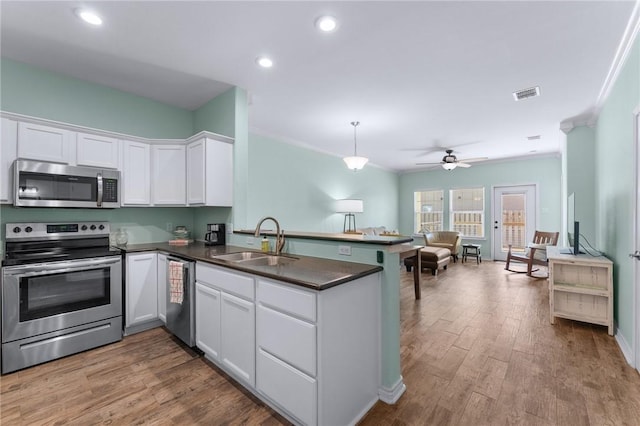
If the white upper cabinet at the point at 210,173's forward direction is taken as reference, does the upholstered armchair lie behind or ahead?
behind

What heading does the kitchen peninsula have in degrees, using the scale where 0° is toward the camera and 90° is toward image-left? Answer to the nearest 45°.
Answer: approximately 45°

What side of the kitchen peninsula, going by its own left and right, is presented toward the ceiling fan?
back

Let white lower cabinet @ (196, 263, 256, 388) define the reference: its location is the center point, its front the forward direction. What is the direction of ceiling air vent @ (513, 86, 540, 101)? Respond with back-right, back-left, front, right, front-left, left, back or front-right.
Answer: back-left

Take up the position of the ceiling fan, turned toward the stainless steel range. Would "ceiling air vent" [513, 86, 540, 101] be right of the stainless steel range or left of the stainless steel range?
left

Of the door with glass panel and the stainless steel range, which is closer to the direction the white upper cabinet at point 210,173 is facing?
the stainless steel range

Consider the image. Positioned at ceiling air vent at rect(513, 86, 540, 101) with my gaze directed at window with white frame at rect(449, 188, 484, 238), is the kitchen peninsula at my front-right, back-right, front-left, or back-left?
back-left

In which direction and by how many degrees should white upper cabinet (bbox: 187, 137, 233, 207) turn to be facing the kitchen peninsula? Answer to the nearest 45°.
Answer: approximately 45° to its left

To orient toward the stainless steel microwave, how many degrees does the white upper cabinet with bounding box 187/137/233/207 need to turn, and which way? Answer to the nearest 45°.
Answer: approximately 45° to its right

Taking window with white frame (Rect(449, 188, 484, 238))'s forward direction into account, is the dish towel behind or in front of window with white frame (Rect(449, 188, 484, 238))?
in front

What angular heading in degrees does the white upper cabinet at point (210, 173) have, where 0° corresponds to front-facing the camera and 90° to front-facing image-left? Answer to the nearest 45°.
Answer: approximately 45°

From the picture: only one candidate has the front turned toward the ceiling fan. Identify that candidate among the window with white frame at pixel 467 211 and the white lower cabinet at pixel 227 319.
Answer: the window with white frame

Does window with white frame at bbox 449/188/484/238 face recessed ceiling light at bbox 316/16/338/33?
yes
